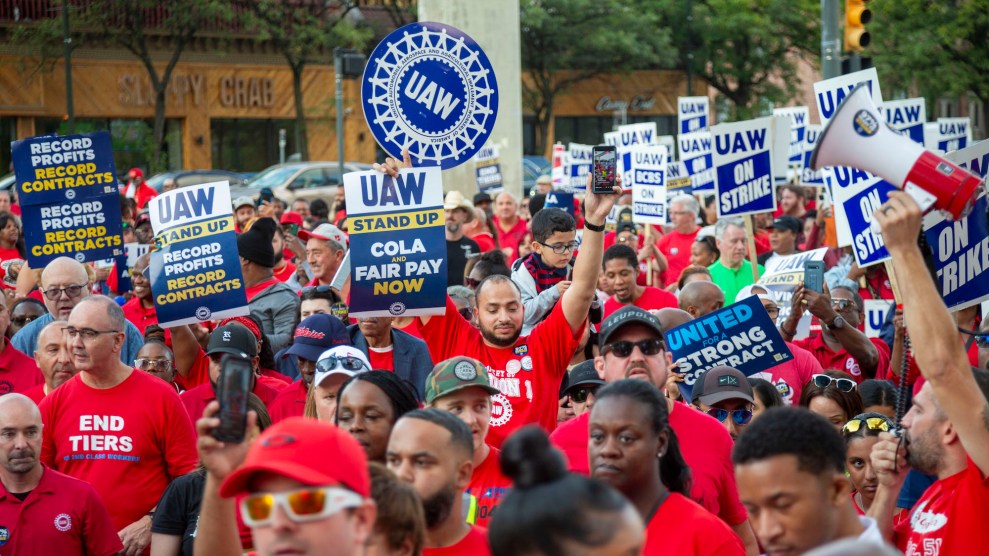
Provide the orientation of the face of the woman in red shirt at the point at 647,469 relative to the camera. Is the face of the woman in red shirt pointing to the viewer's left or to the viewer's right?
to the viewer's left

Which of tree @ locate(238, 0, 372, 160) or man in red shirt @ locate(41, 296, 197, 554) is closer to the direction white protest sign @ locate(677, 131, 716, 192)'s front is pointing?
the man in red shirt

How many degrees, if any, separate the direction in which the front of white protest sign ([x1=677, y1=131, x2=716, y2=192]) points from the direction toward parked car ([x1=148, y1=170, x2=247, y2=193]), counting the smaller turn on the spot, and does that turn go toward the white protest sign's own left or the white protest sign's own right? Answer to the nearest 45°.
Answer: approximately 135° to the white protest sign's own right

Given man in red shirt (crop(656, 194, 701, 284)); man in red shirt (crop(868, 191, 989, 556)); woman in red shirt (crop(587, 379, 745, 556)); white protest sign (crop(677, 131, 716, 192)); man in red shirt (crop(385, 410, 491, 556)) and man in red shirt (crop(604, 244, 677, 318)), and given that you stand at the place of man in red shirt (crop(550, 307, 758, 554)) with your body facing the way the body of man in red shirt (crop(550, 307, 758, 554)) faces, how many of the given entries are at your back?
3

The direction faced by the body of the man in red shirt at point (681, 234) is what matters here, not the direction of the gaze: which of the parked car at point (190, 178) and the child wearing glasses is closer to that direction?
the child wearing glasses

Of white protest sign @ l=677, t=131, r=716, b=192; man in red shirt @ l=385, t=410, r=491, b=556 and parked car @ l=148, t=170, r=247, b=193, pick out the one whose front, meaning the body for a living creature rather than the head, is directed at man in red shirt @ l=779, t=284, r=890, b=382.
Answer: the white protest sign

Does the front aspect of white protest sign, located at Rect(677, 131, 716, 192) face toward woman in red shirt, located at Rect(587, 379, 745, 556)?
yes

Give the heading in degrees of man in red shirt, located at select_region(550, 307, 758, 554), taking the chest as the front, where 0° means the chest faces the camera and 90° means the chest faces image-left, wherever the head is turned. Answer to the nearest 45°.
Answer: approximately 0°
